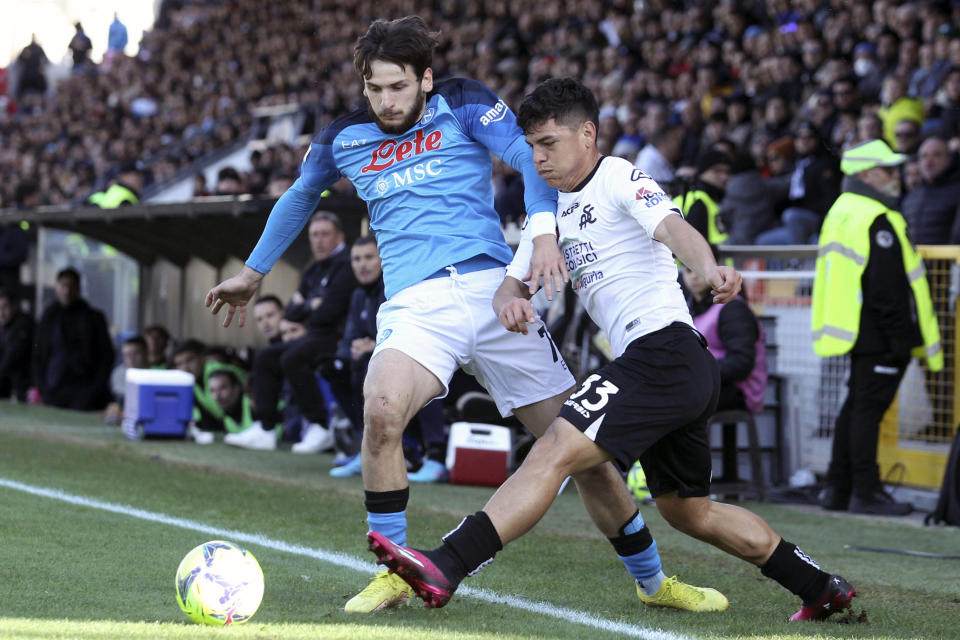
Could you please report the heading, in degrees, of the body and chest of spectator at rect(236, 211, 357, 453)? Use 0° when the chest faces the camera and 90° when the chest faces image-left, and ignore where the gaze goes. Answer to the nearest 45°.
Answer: approximately 45°

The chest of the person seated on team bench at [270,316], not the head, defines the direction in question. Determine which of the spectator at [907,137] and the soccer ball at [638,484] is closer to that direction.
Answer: the soccer ball

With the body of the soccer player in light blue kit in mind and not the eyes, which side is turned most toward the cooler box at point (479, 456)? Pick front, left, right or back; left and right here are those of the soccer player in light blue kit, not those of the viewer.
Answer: back

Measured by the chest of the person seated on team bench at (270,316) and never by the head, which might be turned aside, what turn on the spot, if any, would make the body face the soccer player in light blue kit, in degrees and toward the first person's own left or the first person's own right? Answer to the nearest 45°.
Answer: approximately 45° to the first person's own left

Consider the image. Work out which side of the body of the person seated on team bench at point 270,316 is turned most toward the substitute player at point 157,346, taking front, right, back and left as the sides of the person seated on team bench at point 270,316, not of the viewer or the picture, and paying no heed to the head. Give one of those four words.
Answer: right

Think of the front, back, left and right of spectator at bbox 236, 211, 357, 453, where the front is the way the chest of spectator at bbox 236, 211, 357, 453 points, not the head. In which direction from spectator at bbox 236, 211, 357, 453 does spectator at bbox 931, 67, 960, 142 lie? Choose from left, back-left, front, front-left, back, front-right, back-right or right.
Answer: back-left

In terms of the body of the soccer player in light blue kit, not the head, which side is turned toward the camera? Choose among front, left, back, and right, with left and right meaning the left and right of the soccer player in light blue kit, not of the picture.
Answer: front

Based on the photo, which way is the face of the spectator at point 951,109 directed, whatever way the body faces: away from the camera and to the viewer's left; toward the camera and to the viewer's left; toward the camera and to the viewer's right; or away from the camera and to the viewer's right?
toward the camera and to the viewer's left

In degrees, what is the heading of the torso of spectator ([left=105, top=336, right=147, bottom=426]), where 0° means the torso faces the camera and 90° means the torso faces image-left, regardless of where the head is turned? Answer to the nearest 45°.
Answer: approximately 0°

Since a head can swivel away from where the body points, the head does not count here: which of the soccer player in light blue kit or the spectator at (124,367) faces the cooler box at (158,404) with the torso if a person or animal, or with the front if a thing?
the spectator
